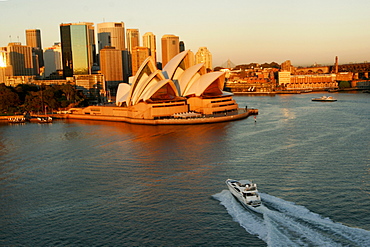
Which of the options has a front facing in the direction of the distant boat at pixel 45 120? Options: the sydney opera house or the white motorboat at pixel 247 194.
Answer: the white motorboat

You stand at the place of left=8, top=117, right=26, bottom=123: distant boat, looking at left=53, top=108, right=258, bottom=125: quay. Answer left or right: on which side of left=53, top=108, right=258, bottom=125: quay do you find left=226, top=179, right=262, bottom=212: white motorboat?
right

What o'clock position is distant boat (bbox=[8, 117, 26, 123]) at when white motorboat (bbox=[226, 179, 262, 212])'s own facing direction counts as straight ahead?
The distant boat is roughly at 12 o'clock from the white motorboat.

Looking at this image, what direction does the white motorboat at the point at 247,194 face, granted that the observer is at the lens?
facing away from the viewer and to the left of the viewer

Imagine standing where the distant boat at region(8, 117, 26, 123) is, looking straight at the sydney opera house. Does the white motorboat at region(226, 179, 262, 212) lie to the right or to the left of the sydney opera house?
right

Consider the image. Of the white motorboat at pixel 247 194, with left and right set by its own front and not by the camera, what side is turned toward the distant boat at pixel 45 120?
front

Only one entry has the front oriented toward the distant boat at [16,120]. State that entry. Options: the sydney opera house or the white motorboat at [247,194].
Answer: the white motorboat

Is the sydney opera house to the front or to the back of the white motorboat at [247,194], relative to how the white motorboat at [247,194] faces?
to the front

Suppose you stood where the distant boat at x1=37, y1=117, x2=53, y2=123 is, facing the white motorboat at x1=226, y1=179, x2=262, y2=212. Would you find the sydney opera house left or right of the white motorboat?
left
